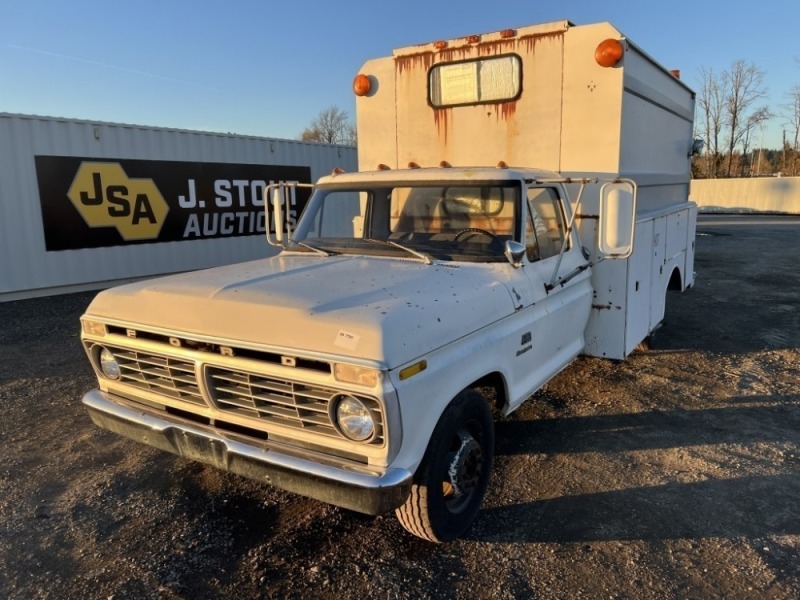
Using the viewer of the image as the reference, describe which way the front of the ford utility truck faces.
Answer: facing the viewer and to the left of the viewer

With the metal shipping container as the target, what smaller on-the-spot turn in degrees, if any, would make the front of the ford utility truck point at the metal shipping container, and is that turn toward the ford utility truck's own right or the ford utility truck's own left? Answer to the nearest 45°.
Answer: approximately 90° to the ford utility truck's own right

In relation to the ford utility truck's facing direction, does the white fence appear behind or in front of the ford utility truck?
behind
